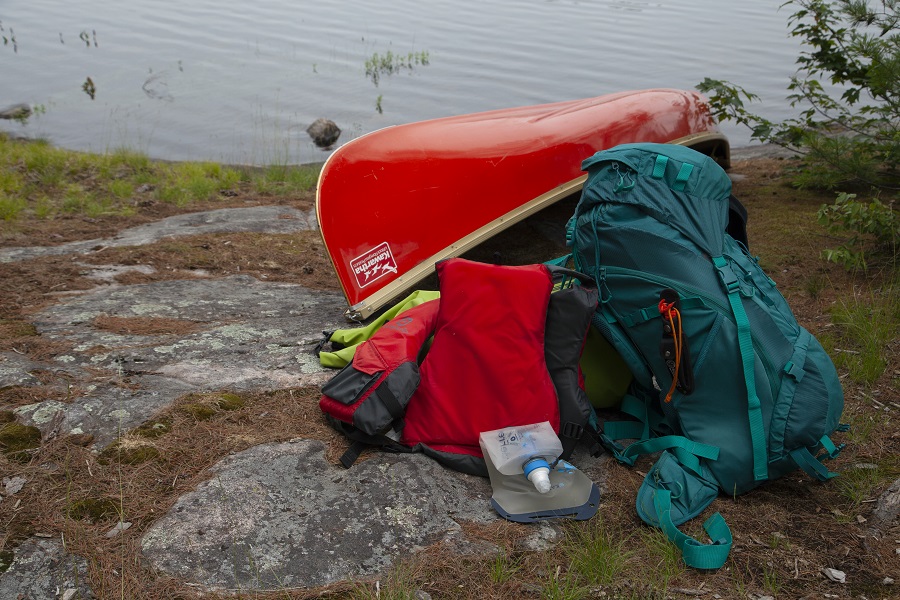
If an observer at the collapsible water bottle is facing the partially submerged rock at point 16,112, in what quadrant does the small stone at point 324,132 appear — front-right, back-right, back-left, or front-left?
front-right

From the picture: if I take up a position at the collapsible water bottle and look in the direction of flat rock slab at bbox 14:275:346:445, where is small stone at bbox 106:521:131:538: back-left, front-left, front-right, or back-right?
front-left

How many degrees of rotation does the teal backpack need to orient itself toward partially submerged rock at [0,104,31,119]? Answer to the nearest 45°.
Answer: approximately 180°

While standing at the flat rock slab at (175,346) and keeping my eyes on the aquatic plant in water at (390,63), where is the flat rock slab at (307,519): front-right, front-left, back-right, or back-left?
back-right

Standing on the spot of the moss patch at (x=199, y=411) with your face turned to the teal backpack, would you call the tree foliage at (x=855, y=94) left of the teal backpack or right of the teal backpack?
left

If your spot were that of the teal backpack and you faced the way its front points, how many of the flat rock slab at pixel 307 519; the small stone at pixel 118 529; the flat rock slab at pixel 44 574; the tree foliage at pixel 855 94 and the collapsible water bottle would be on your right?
4

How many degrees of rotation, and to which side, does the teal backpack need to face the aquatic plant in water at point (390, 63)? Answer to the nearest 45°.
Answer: approximately 180°

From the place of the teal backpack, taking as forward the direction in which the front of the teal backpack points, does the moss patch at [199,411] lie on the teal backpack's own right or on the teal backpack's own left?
on the teal backpack's own right

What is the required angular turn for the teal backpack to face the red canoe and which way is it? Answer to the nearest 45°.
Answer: approximately 180°

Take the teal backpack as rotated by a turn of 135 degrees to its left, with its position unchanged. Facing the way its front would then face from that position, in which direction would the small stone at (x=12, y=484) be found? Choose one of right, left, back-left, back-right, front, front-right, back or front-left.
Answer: back-left

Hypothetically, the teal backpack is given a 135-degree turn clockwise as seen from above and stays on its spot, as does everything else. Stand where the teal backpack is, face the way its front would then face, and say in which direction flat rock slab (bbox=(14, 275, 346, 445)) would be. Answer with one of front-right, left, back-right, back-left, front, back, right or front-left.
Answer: front

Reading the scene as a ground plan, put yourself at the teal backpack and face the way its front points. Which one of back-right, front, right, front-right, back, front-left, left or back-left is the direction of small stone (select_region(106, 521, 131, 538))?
right

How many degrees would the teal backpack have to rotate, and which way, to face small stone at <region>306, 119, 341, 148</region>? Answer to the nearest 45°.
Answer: approximately 180°
